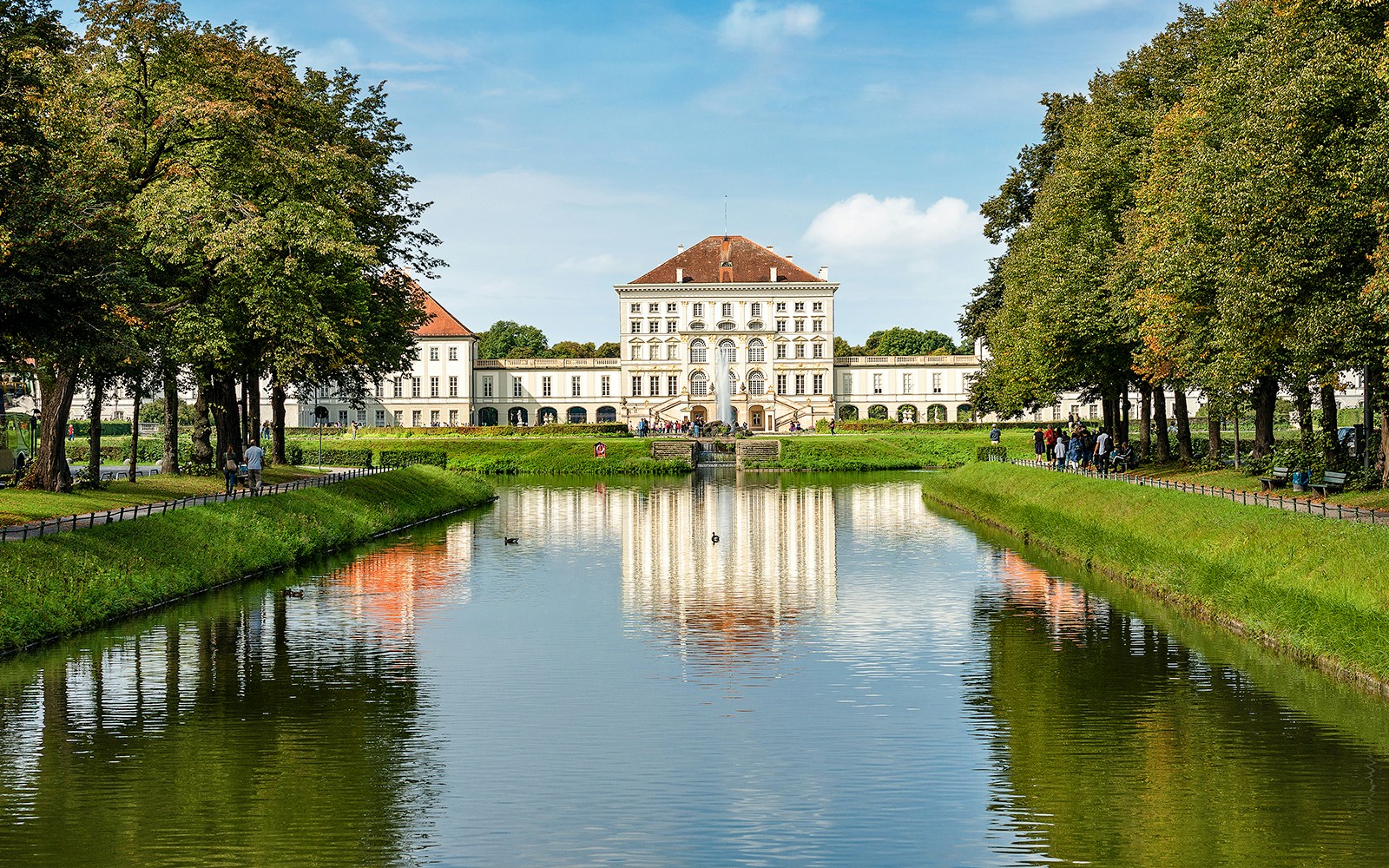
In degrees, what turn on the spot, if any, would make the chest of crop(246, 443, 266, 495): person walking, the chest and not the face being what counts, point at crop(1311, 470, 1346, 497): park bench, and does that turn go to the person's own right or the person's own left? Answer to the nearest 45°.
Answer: approximately 135° to the person's own right

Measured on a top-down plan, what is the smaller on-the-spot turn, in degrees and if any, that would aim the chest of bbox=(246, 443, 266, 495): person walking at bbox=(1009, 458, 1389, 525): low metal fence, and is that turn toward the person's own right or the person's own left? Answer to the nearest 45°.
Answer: approximately 135° to the person's own right

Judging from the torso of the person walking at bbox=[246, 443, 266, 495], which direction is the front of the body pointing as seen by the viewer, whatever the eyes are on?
away from the camera
